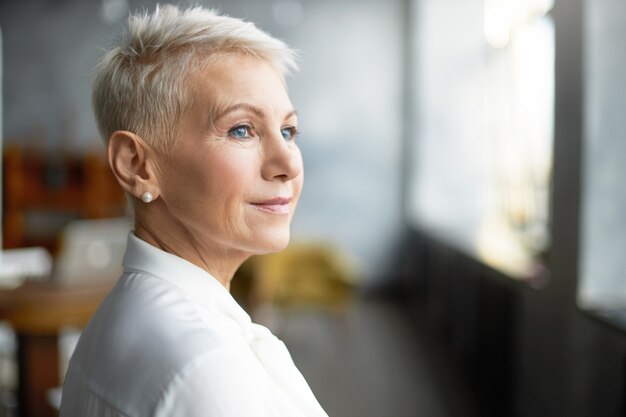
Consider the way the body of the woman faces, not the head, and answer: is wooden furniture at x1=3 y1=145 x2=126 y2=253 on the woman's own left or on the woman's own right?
on the woman's own left

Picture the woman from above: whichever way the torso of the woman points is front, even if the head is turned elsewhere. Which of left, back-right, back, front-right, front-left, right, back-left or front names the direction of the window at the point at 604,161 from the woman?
front-left

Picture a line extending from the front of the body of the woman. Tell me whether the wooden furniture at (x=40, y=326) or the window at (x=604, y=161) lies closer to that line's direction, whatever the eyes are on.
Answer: the window

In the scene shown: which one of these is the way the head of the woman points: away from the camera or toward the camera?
toward the camera

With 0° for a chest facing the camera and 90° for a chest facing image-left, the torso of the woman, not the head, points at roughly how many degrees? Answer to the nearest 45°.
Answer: approximately 270°

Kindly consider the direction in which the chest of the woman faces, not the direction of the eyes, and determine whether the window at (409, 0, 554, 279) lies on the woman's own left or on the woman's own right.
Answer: on the woman's own left

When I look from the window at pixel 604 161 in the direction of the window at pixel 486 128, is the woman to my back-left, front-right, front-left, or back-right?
back-left
